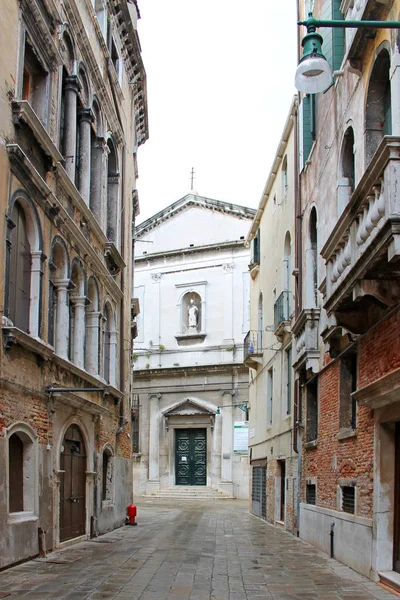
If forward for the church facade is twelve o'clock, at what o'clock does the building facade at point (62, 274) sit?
The building facade is roughly at 12 o'clock from the church facade.

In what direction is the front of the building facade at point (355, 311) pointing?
to the viewer's left

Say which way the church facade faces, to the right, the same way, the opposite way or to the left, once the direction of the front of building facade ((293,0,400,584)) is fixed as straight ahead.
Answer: to the left

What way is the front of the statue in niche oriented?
toward the camera

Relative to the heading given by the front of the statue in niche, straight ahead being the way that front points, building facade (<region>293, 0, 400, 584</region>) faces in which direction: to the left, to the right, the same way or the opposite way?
to the right

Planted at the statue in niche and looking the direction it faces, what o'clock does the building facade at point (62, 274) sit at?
The building facade is roughly at 12 o'clock from the statue in niche.

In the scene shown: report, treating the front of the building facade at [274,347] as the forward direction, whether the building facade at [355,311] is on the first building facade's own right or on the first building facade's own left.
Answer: on the first building facade's own left

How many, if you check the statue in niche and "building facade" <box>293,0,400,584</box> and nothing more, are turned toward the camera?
1

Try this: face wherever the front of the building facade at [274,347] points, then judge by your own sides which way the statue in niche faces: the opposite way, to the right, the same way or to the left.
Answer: to the left

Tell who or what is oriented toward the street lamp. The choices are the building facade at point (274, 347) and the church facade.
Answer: the church facade

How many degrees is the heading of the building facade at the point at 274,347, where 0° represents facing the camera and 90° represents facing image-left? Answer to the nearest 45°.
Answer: approximately 90°

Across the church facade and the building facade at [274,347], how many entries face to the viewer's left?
1

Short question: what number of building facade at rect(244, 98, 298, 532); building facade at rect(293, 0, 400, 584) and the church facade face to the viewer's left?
2

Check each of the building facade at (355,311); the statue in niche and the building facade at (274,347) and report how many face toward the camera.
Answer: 1

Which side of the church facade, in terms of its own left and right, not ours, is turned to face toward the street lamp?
front

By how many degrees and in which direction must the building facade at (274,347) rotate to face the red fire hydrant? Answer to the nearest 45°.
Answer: approximately 45° to its left
